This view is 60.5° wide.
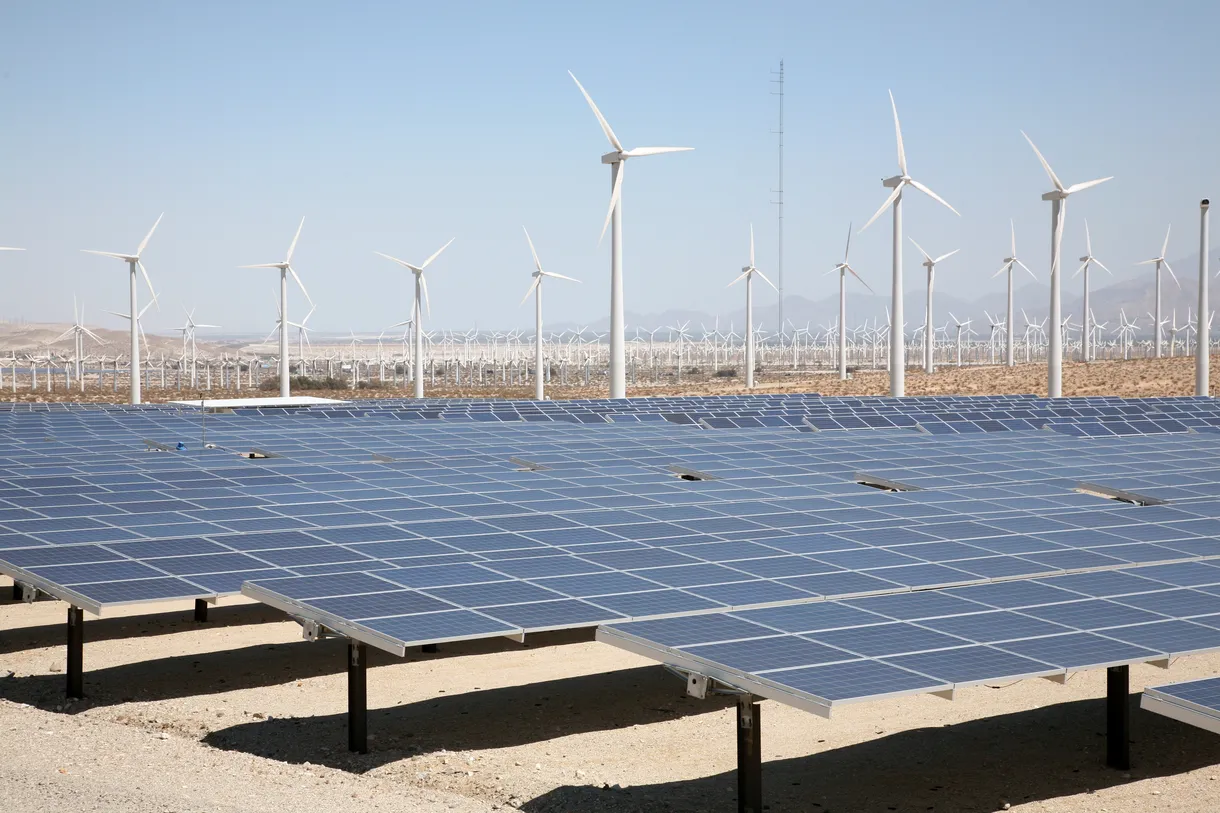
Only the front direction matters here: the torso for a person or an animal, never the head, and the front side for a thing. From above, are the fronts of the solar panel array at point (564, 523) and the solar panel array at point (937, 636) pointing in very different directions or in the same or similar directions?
same or similar directions

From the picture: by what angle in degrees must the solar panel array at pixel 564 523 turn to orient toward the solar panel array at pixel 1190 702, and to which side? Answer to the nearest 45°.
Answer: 0° — it already faces it

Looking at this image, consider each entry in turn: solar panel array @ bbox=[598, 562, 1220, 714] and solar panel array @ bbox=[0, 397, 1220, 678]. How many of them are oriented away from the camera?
0

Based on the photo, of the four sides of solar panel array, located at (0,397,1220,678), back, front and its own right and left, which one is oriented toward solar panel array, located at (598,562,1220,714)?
front

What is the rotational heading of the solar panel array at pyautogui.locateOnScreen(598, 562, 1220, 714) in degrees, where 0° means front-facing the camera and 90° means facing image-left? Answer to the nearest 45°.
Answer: approximately 315°

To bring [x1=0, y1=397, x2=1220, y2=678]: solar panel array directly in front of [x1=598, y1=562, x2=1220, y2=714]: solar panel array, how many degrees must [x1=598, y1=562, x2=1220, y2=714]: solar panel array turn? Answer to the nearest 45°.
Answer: approximately 180°
